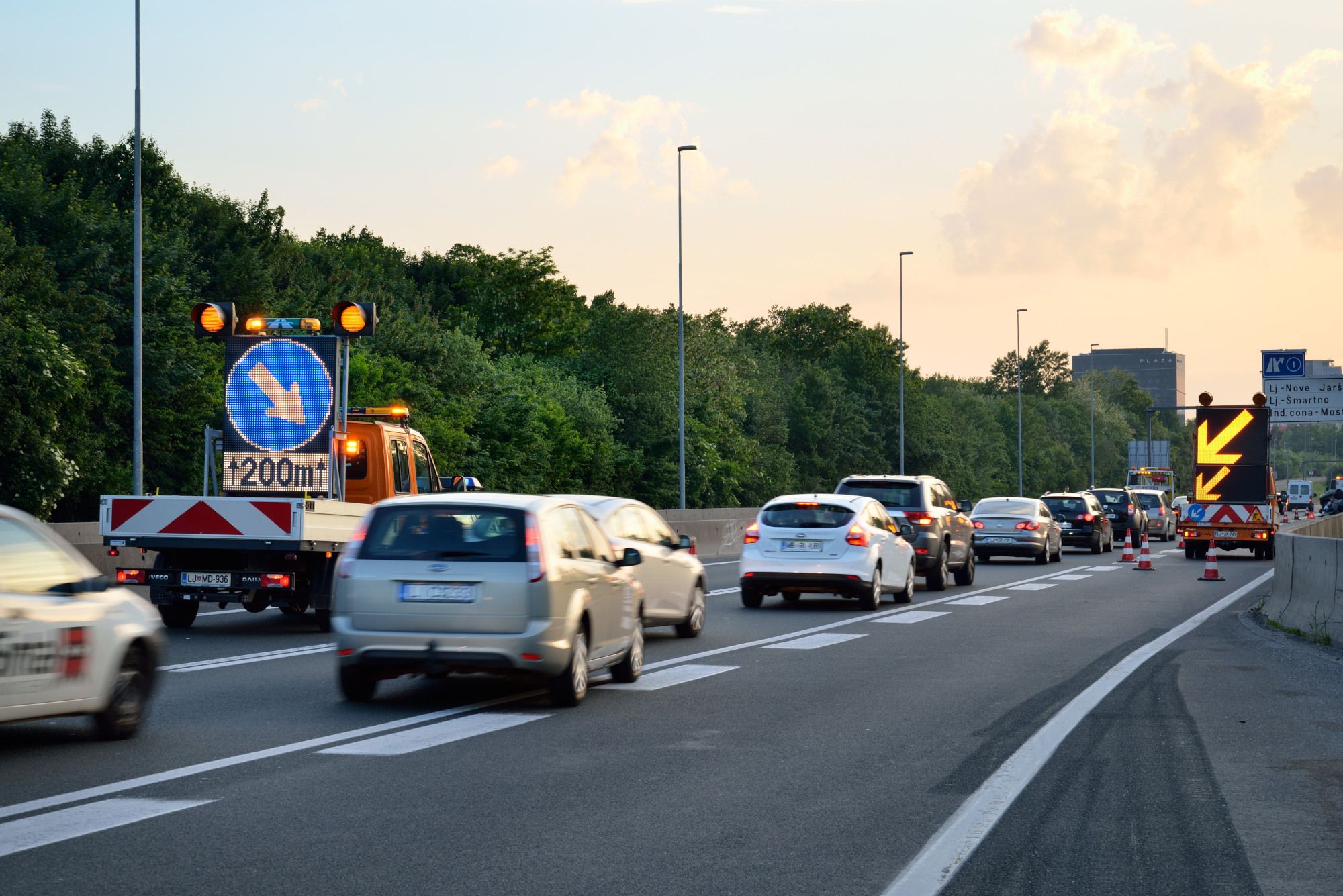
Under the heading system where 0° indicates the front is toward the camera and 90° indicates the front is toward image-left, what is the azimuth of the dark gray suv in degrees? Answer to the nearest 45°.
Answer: approximately 225°

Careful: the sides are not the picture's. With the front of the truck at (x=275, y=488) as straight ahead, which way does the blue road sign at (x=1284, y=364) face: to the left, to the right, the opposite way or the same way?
the opposite way

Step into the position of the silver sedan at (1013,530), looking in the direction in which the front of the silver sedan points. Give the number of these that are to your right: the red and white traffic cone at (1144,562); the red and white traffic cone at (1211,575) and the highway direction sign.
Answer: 3

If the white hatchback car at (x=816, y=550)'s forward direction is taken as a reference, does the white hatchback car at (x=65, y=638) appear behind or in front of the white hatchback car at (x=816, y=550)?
behind

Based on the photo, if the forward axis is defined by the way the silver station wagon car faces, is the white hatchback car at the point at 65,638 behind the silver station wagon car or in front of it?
behind

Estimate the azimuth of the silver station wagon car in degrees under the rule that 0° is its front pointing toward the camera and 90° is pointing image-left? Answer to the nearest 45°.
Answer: approximately 225°

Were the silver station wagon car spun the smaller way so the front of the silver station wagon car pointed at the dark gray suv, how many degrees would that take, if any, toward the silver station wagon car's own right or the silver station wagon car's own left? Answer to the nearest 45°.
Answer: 0° — it already faces it

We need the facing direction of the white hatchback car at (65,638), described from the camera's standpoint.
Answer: facing away from the viewer and to the right of the viewer
